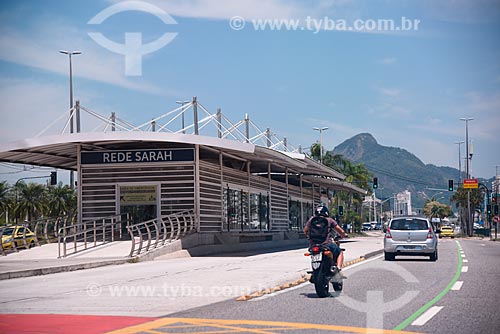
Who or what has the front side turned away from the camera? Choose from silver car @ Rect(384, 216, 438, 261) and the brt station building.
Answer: the silver car

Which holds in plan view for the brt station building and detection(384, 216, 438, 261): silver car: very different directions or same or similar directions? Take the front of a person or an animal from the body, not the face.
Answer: very different directions

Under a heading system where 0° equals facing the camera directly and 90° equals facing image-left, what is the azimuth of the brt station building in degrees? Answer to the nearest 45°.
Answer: approximately 0°

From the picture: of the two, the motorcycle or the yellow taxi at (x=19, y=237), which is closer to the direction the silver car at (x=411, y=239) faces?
the yellow taxi

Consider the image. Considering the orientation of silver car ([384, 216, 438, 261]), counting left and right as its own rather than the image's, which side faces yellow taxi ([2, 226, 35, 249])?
left

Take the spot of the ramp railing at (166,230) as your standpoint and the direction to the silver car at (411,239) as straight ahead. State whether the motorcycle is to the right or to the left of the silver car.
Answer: right

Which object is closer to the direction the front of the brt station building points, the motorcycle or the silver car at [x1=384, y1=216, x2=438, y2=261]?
the motorcycle

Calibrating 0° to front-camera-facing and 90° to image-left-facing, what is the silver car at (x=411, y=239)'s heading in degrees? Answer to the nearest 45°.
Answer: approximately 180°

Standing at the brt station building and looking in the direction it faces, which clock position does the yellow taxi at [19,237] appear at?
The yellow taxi is roughly at 3 o'clock from the brt station building.

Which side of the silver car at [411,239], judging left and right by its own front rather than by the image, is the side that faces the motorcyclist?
back
